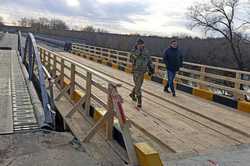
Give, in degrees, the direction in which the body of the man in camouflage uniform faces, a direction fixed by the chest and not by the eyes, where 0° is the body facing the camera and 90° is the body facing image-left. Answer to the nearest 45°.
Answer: approximately 0°

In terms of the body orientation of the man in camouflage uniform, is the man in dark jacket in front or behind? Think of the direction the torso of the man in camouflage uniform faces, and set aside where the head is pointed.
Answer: behind
